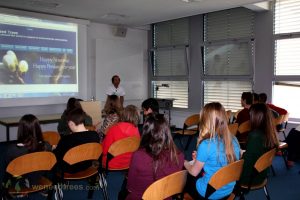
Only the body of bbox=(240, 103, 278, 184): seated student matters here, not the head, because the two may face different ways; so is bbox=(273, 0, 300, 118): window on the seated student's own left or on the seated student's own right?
on the seated student's own right

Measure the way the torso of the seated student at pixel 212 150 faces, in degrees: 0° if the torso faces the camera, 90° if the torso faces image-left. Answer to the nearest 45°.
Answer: approximately 135°

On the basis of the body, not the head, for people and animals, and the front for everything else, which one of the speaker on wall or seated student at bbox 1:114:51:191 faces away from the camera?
the seated student

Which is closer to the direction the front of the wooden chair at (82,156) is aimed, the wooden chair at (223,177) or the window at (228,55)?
the window

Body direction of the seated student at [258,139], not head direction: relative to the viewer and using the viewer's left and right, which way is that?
facing away from the viewer and to the left of the viewer

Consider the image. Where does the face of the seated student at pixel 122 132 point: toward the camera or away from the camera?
away from the camera

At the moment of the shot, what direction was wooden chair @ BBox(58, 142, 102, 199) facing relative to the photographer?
facing away from the viewer and to the left of the viewer

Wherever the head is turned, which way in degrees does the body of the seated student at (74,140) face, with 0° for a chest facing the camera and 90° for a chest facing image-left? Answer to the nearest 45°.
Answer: approximately 135°

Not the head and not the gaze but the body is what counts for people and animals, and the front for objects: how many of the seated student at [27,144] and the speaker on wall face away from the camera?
1

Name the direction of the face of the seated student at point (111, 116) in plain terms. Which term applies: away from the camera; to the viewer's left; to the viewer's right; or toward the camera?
away from the camera

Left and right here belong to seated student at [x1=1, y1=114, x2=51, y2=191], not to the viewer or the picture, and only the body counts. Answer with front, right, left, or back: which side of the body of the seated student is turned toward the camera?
back

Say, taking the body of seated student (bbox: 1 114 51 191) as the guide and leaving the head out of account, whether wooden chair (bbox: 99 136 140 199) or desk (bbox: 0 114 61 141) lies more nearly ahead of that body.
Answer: the desk
